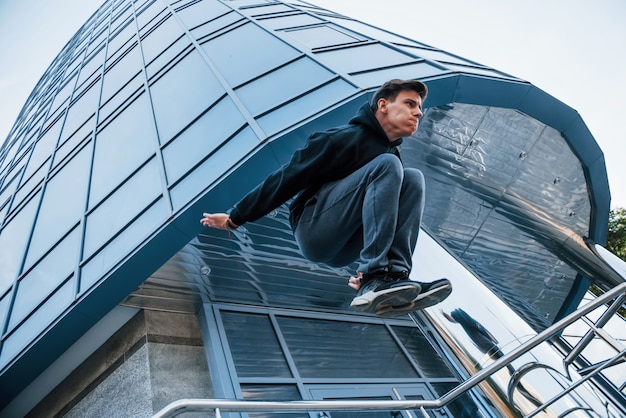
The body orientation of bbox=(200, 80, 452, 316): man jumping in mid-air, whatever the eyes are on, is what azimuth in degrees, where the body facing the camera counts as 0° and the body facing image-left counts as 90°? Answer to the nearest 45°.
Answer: approximately 315°

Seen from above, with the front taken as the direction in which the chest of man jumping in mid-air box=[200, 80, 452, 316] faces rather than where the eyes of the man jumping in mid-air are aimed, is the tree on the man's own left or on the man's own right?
on the man's own left
